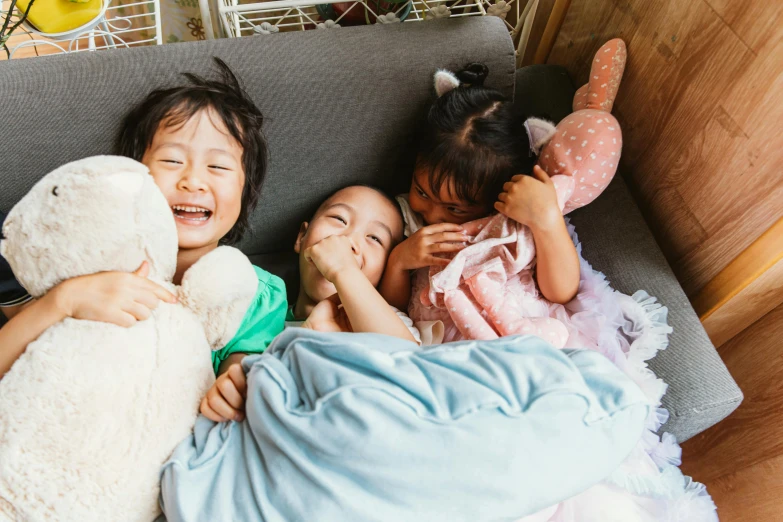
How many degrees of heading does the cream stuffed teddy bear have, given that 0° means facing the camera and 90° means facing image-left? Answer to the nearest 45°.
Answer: approximately 90°

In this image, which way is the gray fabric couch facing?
toward the camera
